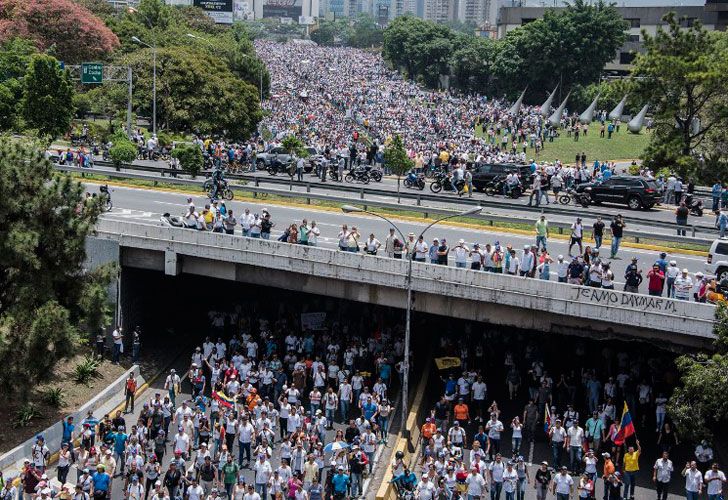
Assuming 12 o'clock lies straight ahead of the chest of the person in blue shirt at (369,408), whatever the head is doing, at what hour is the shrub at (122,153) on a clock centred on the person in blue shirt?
The shrub is roughly at 5 o'clock from the person in blue shirt.

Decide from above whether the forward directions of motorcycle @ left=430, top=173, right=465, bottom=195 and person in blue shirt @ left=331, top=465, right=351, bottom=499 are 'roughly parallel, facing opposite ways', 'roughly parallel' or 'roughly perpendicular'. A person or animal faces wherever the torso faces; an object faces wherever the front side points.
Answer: roughly perpendicular

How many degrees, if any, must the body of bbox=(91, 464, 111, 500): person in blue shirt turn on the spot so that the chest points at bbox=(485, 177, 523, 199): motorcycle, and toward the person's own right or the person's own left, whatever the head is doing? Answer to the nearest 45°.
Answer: approximately 135° to the person's own left

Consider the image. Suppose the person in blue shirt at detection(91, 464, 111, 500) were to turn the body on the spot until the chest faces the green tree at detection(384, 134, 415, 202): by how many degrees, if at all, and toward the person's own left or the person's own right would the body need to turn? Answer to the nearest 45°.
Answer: approximately 135° to the person's own left

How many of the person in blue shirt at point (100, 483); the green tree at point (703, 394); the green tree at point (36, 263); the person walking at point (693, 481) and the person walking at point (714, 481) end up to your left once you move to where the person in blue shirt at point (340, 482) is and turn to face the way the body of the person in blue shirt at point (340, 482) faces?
3

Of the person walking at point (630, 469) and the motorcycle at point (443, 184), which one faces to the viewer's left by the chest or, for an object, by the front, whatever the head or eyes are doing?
the motorcycle

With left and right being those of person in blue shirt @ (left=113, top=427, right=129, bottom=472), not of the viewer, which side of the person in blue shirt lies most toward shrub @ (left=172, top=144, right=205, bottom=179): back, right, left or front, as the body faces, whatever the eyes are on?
back

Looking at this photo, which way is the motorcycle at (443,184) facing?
to the viewer's left

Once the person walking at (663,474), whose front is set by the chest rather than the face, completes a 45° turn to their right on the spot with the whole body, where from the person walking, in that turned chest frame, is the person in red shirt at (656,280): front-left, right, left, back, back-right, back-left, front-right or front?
back-right

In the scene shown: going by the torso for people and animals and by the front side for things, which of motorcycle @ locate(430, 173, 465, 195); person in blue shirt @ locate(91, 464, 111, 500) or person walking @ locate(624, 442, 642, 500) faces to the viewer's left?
the motorcycle

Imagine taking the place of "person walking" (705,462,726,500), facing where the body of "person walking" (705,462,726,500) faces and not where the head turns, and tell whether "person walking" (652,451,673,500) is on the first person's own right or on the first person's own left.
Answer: on the first person's own right
